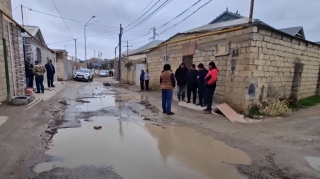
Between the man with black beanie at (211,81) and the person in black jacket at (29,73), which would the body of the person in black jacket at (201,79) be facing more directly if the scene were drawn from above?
the person in black jacket

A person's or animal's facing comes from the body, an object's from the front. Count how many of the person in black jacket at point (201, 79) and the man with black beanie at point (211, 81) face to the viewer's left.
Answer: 2

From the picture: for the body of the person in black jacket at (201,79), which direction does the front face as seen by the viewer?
to the viewer's left

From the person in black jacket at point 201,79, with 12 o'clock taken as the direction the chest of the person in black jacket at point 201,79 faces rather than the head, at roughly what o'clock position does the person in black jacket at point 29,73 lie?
the person in black jacket at point 29,73 is roughly at 12 o'clock from the person in black jacket at point 201,79.

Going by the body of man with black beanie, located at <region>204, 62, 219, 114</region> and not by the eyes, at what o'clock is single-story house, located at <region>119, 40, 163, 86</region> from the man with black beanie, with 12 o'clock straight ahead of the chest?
The single-story house is roughly at 2 o'clock from the man with black beanie.

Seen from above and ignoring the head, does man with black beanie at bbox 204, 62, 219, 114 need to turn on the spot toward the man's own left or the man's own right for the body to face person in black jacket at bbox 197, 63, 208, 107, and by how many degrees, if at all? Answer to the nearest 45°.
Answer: approximately 45° to the man's own right

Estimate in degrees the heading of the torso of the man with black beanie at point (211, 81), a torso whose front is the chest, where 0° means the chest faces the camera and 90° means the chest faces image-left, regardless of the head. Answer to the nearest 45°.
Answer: approximately 90°

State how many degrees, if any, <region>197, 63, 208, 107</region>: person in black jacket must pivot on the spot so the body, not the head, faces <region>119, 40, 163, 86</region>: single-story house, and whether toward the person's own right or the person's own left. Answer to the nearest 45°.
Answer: approximately 45° to the person's own right
